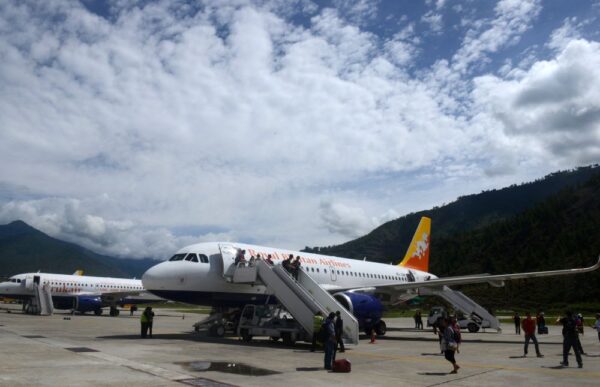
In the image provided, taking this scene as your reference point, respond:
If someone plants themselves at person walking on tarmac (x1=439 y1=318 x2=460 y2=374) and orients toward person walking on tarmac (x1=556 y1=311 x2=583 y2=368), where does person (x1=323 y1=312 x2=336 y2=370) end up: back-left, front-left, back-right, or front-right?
back-left

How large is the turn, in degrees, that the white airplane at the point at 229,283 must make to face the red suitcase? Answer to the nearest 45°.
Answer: approximately 90° to its left

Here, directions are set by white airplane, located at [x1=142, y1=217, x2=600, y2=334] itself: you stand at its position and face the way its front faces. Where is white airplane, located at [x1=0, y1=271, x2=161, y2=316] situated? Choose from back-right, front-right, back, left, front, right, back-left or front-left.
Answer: right

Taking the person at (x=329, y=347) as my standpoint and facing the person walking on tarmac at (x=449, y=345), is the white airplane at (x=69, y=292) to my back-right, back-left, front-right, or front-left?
back-left

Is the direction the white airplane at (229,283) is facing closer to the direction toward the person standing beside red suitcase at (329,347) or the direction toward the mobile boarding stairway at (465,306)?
the person standing beside red suitcase

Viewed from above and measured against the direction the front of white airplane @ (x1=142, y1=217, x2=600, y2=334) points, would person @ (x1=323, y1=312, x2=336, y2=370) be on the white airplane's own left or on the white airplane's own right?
on the white airplane's own left

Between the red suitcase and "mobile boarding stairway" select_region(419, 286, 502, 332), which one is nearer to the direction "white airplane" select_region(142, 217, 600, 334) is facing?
the red suitcase

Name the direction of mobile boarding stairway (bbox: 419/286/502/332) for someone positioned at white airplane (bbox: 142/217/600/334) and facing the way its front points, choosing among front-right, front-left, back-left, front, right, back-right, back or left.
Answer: back

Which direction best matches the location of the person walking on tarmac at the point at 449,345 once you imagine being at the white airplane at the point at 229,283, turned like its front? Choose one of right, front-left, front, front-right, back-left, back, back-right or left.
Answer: left

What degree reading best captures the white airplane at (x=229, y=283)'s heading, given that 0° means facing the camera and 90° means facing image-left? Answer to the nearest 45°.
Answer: approximately 45°

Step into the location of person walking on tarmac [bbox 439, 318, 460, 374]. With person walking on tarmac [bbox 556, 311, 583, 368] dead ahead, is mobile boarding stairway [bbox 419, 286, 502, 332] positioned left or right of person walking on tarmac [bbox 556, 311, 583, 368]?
left
